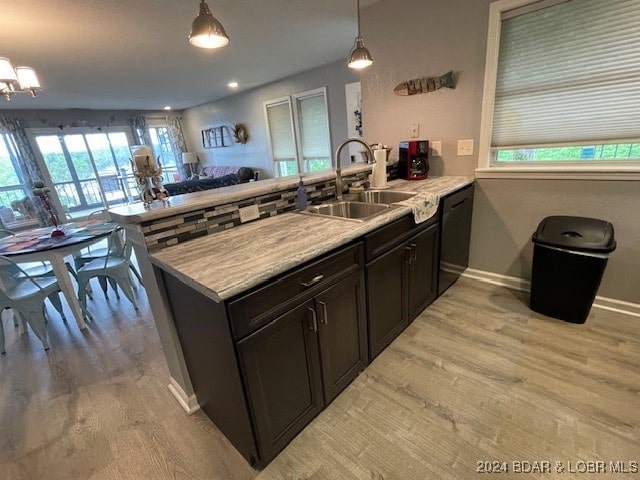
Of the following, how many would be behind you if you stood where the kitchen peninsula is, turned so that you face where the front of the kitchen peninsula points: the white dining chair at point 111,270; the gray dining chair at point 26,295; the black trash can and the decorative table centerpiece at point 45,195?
3

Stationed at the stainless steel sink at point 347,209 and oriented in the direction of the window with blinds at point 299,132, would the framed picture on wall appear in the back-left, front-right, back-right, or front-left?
front-left

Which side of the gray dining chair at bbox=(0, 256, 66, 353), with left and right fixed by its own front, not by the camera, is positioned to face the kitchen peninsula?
right

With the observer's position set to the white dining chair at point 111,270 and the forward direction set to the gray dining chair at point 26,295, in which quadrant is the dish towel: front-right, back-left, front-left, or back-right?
back-left

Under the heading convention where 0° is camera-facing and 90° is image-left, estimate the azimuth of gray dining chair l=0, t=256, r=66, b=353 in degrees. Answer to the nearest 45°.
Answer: approximately 270°

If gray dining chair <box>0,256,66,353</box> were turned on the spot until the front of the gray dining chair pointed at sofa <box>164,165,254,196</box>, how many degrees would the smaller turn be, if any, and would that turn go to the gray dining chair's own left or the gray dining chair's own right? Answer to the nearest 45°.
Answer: approximately 45° to the gray dining chair's own left

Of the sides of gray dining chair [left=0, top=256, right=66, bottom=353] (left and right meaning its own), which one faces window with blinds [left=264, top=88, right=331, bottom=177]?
front

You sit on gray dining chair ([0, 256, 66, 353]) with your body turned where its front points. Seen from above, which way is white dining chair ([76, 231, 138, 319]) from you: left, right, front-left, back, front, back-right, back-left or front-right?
front

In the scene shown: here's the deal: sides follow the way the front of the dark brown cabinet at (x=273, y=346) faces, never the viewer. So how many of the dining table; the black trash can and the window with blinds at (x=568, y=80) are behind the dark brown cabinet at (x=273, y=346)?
1

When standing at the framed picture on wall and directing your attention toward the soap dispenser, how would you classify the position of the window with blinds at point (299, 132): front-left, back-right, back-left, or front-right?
front-left

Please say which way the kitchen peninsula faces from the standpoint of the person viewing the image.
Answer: facing the viewer and to the right of the viewer
